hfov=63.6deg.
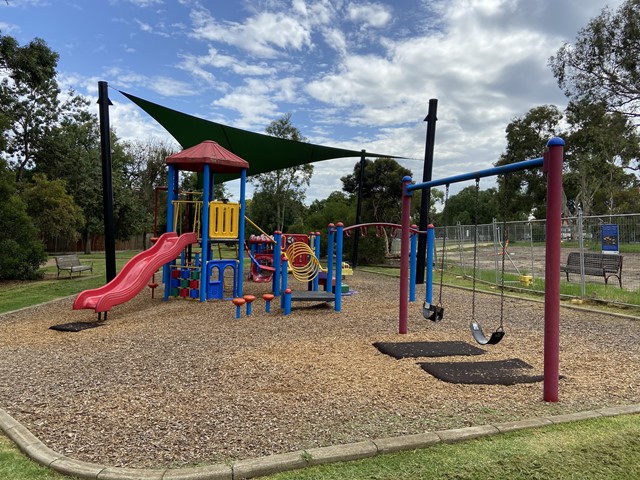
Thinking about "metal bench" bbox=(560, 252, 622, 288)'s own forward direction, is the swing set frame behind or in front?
in front

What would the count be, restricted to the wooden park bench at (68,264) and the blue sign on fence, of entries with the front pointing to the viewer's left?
0

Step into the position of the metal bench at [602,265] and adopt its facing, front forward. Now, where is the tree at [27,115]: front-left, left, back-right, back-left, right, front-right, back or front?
front-right

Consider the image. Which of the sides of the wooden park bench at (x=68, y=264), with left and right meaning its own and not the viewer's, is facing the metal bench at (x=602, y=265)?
front

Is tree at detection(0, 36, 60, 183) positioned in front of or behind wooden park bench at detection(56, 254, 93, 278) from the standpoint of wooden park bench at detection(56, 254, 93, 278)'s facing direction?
behind

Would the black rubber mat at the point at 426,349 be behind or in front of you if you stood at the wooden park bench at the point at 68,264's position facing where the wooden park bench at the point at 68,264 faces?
in front

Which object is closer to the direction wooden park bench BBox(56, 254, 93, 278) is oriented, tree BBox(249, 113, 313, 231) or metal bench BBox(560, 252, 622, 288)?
the metal bench

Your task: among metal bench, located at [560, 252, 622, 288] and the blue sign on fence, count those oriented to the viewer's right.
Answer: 0

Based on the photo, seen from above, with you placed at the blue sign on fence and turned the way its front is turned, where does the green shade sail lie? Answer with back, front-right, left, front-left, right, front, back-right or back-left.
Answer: right

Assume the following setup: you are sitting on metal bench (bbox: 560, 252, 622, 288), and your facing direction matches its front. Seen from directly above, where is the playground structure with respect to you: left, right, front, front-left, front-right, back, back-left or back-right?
front

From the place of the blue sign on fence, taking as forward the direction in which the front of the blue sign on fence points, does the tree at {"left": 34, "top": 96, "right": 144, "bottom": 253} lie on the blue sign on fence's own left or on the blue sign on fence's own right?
on the blue sign on fence's own right

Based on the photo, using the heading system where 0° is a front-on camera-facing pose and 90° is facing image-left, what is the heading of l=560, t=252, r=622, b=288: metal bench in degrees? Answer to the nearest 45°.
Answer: approximately 45°

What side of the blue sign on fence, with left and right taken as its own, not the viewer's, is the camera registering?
front

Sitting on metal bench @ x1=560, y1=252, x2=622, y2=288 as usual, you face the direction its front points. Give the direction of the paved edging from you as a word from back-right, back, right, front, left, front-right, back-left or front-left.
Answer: front-left

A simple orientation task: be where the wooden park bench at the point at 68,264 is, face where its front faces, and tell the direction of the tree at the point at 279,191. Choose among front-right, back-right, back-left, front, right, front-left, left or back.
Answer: left

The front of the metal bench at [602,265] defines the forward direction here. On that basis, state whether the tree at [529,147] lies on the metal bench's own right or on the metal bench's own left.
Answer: on the metal bench's own right

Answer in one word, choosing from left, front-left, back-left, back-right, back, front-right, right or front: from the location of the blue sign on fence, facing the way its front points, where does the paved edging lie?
front

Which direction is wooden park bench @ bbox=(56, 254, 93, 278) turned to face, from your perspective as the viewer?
facing the viewer and to the right of the viewer
